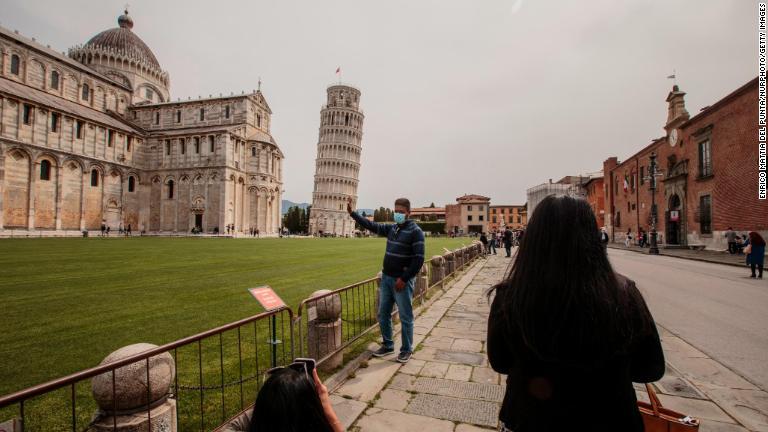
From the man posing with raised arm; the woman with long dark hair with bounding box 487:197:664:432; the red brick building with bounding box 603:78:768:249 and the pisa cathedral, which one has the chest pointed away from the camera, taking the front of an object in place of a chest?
the woman with long dark hair

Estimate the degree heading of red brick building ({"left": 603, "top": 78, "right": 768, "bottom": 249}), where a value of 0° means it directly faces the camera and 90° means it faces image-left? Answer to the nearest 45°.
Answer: approximately 45°

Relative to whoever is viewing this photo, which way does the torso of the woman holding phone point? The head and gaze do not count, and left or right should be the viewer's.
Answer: facing away from the viewer

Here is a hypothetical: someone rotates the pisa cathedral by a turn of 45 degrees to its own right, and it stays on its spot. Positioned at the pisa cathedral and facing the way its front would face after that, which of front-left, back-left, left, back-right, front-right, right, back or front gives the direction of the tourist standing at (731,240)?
back-left

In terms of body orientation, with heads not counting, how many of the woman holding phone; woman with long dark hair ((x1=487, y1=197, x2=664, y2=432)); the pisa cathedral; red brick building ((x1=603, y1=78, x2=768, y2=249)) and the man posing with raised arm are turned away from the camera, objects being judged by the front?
2

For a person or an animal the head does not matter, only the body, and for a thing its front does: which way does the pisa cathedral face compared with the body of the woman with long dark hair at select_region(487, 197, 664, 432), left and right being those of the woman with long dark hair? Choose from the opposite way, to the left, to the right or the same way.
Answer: the opposite way

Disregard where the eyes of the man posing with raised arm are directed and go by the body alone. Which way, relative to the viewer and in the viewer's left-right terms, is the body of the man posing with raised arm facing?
facing the viewer and to the left of the viewer

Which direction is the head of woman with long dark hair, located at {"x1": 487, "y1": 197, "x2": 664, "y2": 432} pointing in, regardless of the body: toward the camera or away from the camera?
away from the camera

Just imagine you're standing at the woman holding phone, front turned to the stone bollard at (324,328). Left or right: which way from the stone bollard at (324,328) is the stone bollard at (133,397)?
left

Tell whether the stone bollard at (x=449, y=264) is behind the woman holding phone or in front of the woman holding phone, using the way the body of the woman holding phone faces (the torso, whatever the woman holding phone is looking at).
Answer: in front

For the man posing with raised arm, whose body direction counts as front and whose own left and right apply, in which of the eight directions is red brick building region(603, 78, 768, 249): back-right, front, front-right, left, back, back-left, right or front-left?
back

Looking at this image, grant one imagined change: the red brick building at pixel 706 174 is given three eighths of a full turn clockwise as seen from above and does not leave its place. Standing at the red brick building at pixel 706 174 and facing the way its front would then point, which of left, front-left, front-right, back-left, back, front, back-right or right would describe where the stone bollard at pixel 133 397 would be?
back

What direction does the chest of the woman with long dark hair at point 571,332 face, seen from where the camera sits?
away from the camera

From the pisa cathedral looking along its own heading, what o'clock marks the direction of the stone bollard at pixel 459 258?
The stone bollard is roughly at 10 o'clock from the pisa cathedral.

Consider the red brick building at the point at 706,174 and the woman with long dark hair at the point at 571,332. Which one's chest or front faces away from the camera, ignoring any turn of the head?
the woman with long dark hair

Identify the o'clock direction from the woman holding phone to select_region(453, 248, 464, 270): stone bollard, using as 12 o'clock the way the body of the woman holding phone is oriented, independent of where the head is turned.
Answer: The stone bollard is roughly at 1 o'clock from the woman holding phone.
